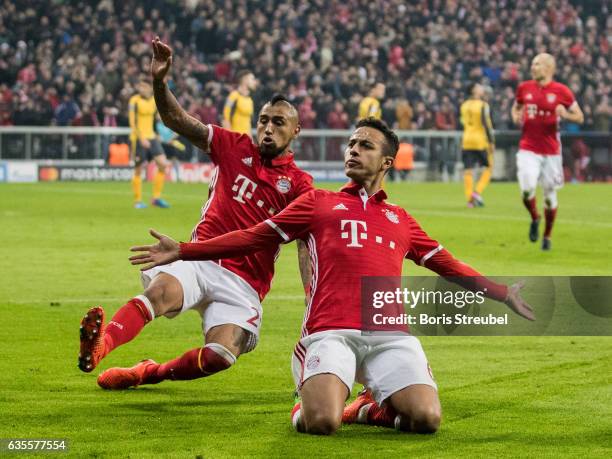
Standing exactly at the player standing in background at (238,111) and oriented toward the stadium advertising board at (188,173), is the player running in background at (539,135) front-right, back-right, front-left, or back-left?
back-right

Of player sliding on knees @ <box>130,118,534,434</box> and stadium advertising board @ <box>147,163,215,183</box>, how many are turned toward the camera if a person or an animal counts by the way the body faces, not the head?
2

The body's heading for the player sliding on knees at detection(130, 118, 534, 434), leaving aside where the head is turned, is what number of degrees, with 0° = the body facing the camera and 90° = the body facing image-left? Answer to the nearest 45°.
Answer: approximately 0°

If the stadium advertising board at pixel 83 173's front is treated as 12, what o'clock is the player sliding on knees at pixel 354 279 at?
The player sliding on knees is roughly at 12 o'clock from the stadium advertising board.

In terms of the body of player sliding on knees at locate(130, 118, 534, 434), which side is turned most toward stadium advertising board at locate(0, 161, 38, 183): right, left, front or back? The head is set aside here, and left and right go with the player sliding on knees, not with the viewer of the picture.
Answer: back

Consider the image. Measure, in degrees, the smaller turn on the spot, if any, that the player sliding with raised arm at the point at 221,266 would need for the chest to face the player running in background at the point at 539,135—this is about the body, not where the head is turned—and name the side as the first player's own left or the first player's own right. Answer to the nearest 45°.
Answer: approximately 180°

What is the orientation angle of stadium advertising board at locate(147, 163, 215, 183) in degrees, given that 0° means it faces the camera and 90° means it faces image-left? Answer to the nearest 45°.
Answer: approximately 0°

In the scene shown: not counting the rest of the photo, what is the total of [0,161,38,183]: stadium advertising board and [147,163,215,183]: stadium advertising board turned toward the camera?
2
